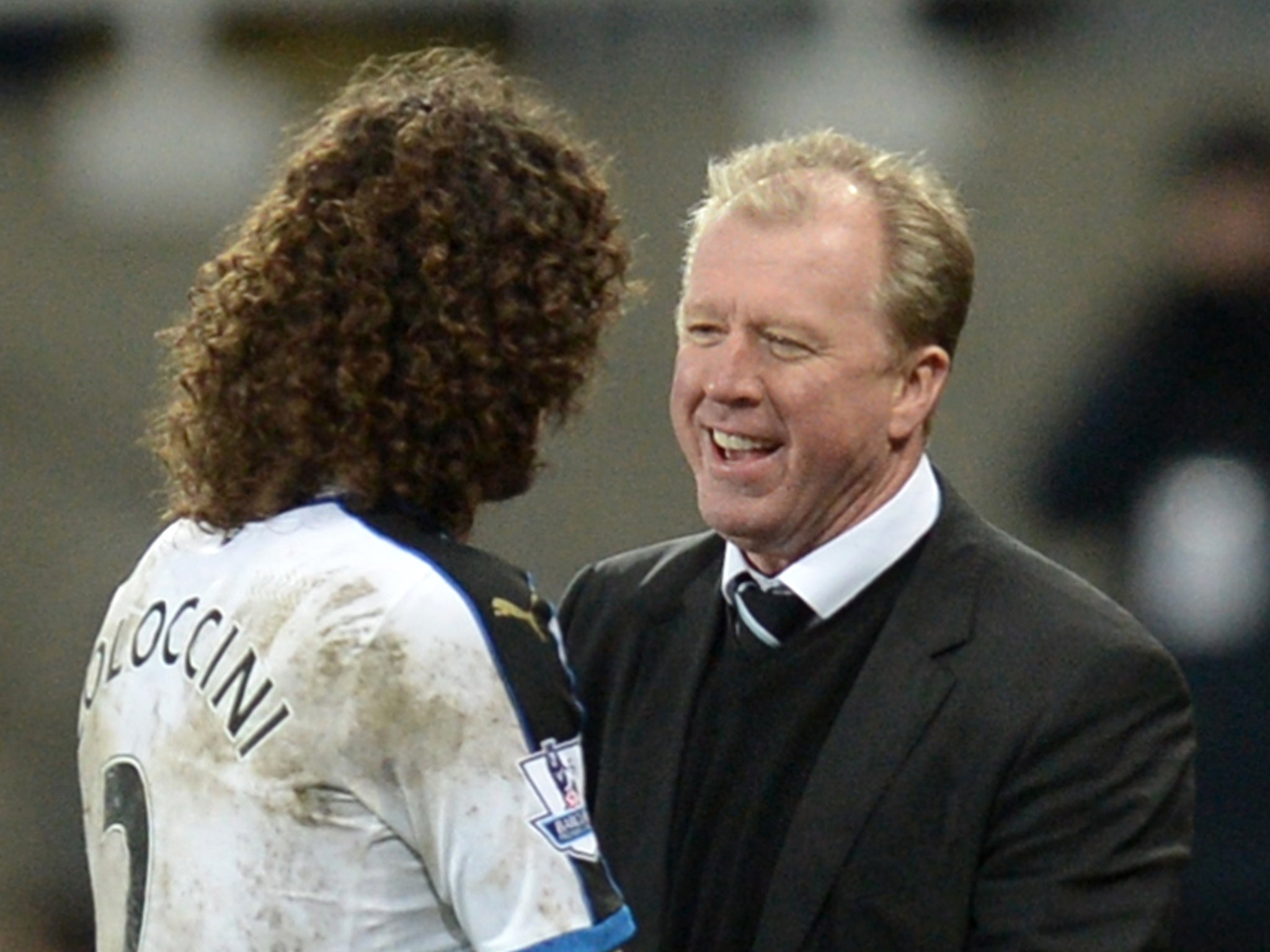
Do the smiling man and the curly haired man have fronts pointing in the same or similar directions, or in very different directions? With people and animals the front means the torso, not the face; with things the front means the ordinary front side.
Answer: very different directions

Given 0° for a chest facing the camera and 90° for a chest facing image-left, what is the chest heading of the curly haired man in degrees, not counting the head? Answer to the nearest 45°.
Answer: approximately 225°

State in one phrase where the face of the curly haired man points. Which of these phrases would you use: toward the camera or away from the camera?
away from the camera

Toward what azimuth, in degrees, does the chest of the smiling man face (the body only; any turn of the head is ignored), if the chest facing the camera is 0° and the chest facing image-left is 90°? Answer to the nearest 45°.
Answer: approximately 45°

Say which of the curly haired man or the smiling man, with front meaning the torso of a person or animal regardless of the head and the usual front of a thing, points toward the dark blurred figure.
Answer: the curly haired man
